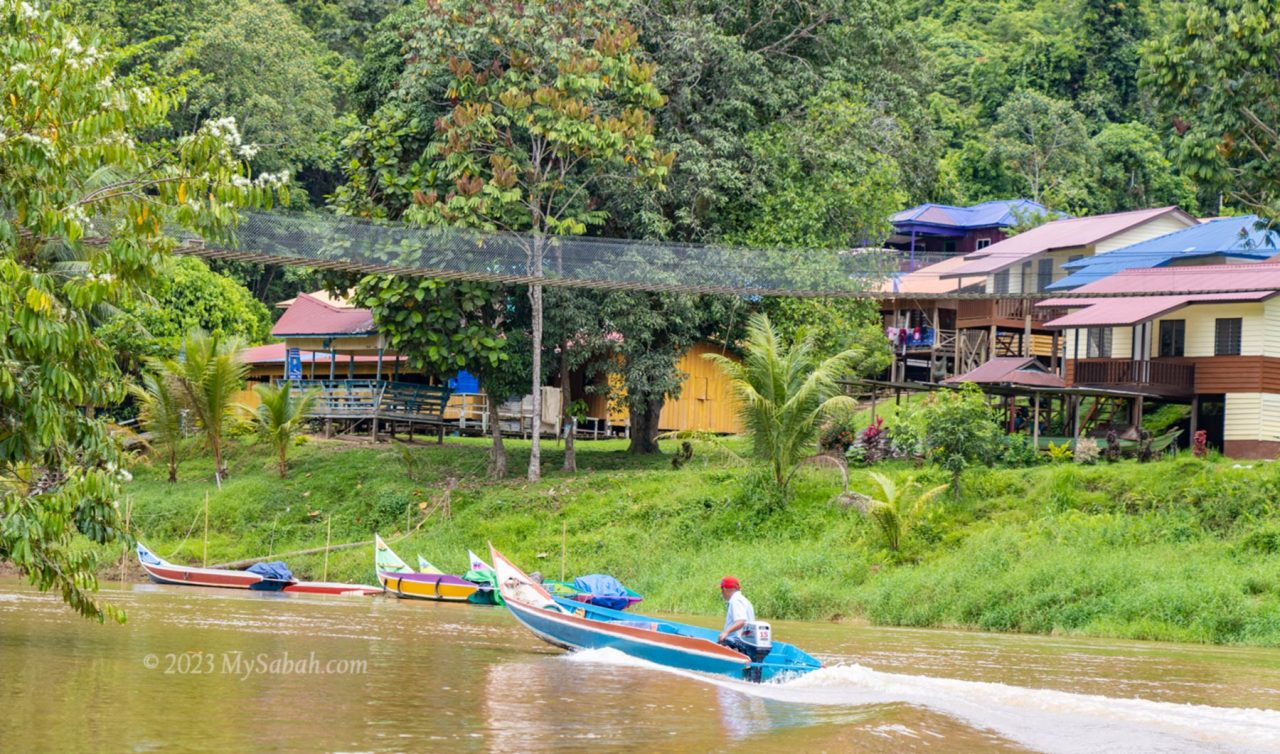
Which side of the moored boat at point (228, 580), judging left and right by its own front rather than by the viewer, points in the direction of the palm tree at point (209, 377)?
right

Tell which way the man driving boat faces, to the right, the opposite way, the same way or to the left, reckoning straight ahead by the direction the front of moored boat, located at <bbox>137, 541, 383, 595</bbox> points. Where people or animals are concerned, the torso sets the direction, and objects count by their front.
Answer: the same way

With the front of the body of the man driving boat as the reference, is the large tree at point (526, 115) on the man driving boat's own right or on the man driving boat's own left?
on the man driving boat's own right

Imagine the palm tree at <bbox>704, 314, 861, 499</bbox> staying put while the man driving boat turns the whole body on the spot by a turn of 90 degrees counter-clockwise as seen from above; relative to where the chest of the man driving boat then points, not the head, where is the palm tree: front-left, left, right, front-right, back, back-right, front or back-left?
back

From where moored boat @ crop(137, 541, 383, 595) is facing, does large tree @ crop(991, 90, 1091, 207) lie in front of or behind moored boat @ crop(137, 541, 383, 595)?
behind

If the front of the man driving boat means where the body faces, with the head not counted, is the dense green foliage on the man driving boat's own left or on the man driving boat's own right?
on the man driving boat's own right

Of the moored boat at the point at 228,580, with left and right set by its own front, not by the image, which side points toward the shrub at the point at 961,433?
back

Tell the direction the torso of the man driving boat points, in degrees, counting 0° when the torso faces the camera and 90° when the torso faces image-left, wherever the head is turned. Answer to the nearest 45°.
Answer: approximately 90°

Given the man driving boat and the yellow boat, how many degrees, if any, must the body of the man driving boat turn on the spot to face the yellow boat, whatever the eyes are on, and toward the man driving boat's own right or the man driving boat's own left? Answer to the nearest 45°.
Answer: approximately 45° to the man driving boat's own right

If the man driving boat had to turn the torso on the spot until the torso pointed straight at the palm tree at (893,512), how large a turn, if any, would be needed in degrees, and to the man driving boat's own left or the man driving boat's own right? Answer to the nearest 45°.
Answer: approximately 90° to the man driving boat's own right

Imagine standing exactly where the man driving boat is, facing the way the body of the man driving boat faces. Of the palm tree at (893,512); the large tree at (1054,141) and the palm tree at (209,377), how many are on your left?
0

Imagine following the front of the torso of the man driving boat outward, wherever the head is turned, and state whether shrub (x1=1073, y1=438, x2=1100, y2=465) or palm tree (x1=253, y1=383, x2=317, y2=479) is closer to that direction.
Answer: the palm tree

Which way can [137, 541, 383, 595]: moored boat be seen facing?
to the viewer's left

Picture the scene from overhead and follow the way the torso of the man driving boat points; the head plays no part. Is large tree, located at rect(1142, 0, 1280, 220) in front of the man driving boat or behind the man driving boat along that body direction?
behind

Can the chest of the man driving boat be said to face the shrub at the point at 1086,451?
no
